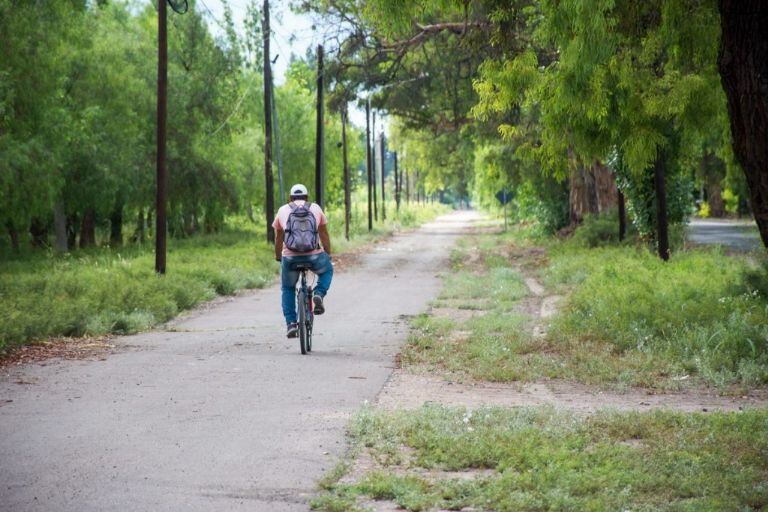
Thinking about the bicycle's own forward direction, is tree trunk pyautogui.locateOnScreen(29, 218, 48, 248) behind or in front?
in front

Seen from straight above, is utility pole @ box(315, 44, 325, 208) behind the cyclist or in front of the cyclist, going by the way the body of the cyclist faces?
in front

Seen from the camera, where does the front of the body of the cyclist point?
away from the camera

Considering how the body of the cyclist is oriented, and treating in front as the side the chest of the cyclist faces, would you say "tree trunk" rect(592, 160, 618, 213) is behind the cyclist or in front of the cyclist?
in front

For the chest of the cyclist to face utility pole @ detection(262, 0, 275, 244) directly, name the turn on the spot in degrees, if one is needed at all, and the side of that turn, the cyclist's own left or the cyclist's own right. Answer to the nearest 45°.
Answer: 0° — they already face it

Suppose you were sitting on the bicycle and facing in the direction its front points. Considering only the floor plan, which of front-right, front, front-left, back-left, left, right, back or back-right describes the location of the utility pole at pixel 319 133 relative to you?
front

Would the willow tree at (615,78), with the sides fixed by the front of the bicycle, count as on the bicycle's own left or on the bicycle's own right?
on the bicycle's own right

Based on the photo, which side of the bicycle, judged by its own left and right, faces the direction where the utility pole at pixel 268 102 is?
front

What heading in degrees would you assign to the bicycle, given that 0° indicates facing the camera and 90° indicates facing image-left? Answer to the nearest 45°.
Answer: approximately 180°

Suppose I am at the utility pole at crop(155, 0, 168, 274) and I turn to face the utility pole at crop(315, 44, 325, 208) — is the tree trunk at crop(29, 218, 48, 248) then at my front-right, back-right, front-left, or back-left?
front-left

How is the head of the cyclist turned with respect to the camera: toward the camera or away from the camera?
away from the camera

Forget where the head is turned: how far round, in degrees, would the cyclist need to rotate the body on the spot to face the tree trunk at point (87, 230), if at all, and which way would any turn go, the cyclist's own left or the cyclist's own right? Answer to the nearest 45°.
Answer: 0° — they already face it

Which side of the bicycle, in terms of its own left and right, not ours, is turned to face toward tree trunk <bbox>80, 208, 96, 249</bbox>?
front
